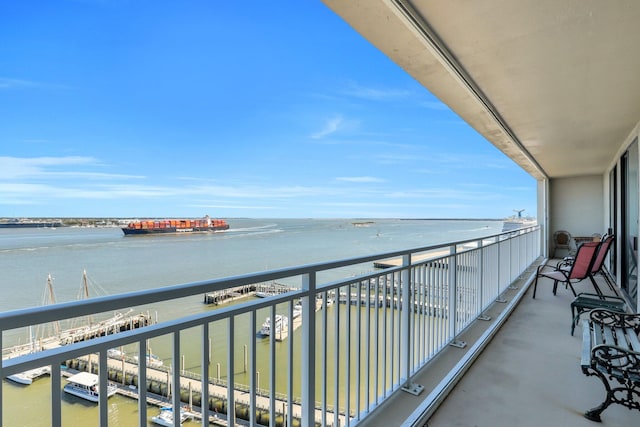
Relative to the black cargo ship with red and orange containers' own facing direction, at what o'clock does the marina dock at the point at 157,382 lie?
The marina dock is roughly at 9 o'clock from the black cargo ship with red and orange containers.

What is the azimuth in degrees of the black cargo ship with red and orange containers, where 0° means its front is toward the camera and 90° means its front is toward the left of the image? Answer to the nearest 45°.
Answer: approximately 90°

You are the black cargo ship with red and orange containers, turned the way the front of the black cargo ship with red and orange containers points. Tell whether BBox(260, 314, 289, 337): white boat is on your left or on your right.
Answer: on your left

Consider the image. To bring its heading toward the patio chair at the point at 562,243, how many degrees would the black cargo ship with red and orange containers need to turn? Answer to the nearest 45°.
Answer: approximately 90° to its left

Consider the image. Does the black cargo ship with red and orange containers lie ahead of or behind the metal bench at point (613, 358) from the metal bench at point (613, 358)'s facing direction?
ahead

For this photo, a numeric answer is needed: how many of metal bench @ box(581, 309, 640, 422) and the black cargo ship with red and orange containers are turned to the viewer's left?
2

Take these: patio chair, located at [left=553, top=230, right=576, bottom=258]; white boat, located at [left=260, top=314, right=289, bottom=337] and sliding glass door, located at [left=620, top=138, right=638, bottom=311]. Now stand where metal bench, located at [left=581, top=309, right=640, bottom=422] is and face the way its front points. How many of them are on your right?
2

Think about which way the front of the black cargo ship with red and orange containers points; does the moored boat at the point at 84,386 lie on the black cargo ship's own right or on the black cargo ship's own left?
on the black cargo ship's own left

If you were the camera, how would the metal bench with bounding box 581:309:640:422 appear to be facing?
facing to the left of the viewer

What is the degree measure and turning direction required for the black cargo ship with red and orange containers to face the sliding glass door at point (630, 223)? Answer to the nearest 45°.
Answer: approximately 90° to its left

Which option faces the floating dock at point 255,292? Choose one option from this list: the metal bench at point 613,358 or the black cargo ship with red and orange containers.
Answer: the metal bench

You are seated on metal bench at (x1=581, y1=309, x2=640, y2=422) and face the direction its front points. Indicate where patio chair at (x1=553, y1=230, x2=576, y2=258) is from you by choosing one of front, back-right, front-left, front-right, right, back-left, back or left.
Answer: right
